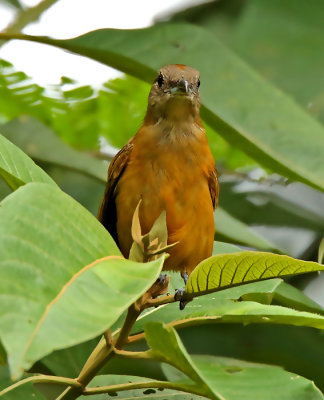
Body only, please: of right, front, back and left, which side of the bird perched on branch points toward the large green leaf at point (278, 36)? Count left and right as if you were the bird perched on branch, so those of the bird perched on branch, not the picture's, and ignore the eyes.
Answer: back

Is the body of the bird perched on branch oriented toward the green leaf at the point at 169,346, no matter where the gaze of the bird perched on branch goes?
yes

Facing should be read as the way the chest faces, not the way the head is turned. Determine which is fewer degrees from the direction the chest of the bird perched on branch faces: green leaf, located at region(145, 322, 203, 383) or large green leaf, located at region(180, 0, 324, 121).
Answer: the green leaf

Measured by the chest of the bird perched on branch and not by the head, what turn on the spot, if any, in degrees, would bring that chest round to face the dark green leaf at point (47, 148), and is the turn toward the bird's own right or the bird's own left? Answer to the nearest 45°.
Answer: approximately 135° to the bird's own right

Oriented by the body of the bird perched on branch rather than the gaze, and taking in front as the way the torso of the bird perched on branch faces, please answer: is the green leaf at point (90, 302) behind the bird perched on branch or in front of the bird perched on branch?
in front

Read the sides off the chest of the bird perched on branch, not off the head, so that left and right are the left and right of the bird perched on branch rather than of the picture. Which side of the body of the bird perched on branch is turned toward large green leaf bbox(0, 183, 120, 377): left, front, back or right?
right

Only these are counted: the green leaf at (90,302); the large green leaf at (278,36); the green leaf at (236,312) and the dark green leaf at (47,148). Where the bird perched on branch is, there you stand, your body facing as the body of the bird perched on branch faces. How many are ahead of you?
2

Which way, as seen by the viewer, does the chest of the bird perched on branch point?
toward the camera

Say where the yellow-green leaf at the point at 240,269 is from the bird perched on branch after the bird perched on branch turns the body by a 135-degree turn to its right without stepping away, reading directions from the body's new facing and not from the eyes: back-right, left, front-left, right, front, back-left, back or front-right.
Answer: back-right

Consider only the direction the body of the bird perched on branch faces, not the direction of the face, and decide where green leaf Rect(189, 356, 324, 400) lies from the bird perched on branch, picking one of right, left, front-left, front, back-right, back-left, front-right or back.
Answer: front
